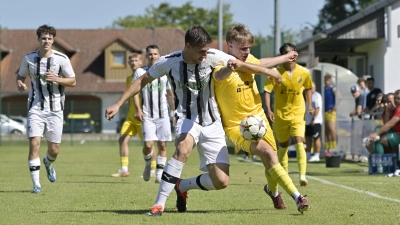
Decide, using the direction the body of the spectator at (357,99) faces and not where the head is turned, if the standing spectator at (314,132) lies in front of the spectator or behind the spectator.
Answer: in front

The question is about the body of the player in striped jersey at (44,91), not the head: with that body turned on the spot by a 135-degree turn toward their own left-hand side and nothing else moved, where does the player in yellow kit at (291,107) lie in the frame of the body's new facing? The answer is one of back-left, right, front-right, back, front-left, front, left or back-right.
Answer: front-right

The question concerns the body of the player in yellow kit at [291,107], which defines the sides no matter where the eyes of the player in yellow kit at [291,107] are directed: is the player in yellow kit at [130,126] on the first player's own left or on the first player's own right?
on the first player's own right

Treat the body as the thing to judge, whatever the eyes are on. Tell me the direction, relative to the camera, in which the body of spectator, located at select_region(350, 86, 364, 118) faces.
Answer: to the viewer's left

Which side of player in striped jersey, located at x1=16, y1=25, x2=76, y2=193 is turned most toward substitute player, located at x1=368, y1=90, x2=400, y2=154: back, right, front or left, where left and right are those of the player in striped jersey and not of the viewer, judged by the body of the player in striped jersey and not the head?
left
